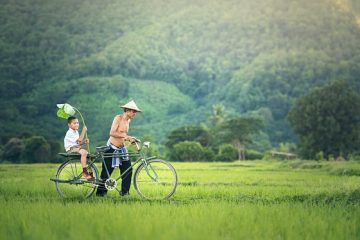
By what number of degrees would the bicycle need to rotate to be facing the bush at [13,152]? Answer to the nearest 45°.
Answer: approximately 90° to its left

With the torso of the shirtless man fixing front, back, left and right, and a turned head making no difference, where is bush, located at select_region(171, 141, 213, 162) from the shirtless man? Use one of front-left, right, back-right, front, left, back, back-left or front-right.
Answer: back-left

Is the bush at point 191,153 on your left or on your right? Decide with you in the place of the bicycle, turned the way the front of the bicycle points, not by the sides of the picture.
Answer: on your left

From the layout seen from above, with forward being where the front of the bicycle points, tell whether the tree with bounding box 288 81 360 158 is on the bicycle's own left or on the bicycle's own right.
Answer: on the bicycle's own left

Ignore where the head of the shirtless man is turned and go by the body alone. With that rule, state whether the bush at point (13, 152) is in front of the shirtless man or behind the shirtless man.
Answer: behind

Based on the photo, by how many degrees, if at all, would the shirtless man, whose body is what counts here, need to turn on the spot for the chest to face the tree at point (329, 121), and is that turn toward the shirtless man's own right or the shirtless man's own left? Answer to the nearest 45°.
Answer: approximately 90° to the shirtless man's own left

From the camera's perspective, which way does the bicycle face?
to the viewer's right
